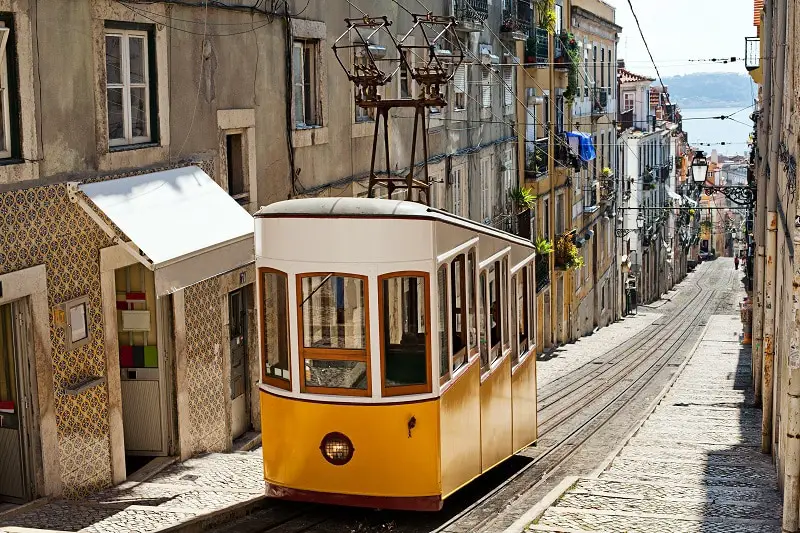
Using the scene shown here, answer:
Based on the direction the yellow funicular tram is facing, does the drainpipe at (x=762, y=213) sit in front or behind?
behind

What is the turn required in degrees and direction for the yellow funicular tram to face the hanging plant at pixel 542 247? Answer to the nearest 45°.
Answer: approximately 135° to its right

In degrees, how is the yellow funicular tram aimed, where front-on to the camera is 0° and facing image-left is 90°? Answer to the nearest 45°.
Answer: approximately 45°

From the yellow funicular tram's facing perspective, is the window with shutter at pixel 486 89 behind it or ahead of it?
behind

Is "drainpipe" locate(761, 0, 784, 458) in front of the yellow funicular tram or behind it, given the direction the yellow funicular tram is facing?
behind

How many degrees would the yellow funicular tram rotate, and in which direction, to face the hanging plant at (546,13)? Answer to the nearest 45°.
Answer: approximately 135° to its right

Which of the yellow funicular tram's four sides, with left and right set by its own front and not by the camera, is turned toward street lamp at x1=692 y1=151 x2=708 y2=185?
back

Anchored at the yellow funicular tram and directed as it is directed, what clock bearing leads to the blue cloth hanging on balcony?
The blue cloth hanging on balcony is roughly at 5 o'clock from the yellow funicular tram.

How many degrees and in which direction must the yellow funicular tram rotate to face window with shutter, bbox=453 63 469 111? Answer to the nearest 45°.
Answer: approximately 135° to its right

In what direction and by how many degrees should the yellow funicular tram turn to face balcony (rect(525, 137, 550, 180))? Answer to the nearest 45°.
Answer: approximately 135° to its right

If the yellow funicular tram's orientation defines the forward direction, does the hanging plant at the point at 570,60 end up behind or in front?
behind

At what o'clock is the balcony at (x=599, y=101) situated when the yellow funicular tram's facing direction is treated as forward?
The balcony is roughly at 5 o'clock from the yellow funicular tram.
